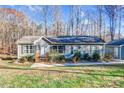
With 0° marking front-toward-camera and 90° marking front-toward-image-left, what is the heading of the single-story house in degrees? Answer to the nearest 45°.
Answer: approximately 0°

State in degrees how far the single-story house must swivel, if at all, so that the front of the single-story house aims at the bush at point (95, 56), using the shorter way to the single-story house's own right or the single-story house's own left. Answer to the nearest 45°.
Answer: approximately 90° to the single-story house's own left

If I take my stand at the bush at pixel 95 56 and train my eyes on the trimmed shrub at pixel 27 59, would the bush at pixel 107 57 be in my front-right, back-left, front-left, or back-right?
back-left

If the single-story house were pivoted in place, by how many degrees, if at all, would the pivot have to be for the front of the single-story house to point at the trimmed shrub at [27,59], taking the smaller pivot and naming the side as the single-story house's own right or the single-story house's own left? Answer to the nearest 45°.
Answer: approximately 90° to the single-story house's own right

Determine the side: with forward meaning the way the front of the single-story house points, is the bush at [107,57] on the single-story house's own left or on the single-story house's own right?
on the single-story house's own left

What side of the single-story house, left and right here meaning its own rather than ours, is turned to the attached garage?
left
